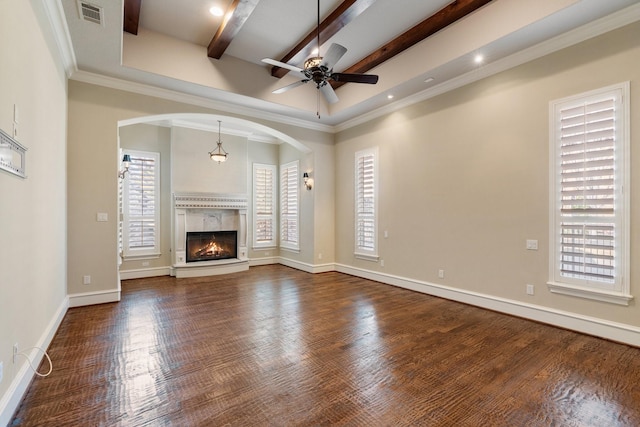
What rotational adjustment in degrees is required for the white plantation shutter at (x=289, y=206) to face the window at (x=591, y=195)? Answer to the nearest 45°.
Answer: approximately 90° to its left

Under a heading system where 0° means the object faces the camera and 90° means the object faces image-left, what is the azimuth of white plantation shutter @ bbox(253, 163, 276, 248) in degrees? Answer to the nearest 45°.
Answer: approximately 0°

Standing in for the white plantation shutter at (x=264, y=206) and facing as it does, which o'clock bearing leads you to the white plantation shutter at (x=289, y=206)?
the white plantation shutter at (x=289, y=206) is roughly at 10 o'clock from the white plantation shutter at (x=264, y=206).

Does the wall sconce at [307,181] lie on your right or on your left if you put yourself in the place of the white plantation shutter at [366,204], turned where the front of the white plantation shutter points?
on your right

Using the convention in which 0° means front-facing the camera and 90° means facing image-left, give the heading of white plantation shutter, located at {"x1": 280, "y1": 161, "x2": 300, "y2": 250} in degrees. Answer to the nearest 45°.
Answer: approximately 45°

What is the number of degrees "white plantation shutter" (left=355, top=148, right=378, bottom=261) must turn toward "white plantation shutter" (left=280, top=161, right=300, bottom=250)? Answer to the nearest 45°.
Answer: approximately 90° to its right

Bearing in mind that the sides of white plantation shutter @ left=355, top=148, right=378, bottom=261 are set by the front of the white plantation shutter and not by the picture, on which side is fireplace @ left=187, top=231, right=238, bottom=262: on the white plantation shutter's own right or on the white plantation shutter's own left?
on the white plantation shutter's own right
